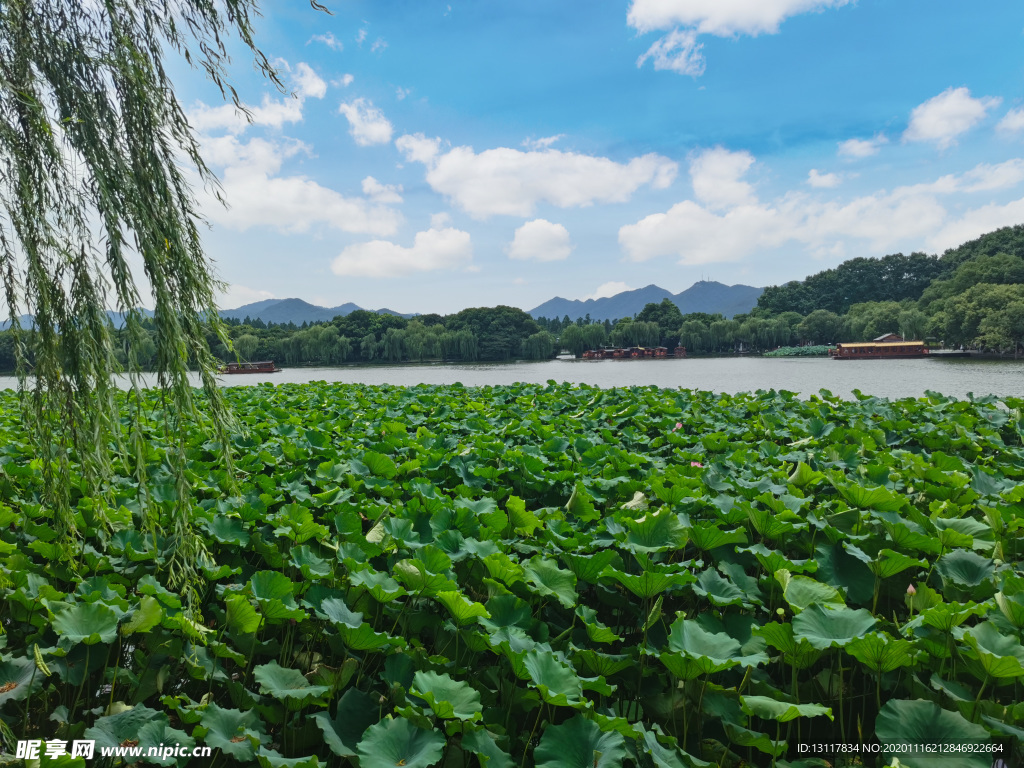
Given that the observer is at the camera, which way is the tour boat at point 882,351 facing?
facing to the left of the viewer
